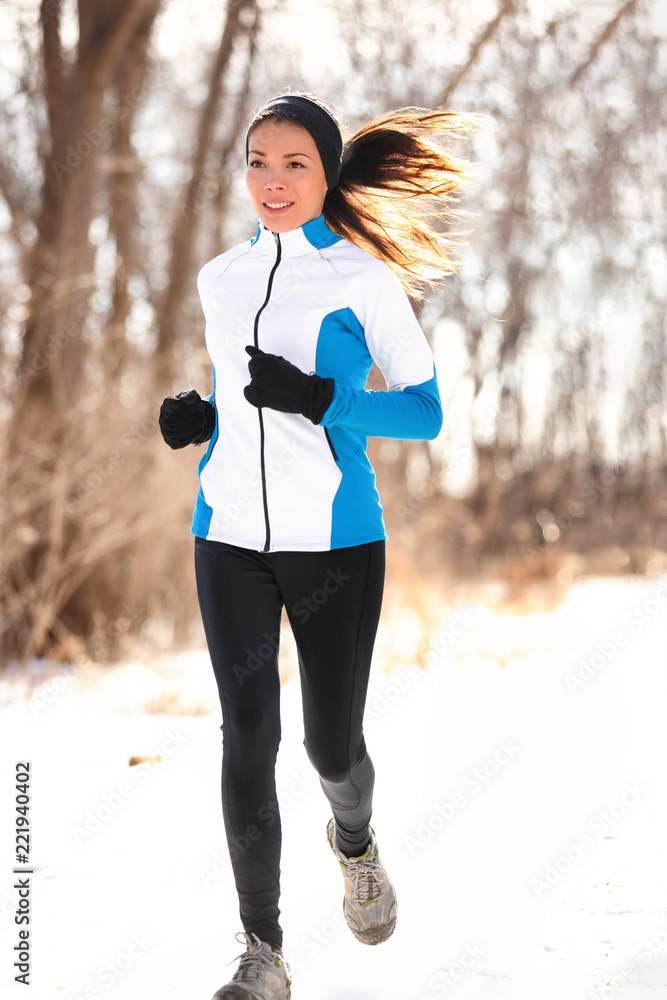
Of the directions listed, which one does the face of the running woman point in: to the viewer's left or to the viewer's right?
to the viewer's left

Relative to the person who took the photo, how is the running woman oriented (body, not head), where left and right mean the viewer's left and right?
facing the viewer and to the left of the viewer
